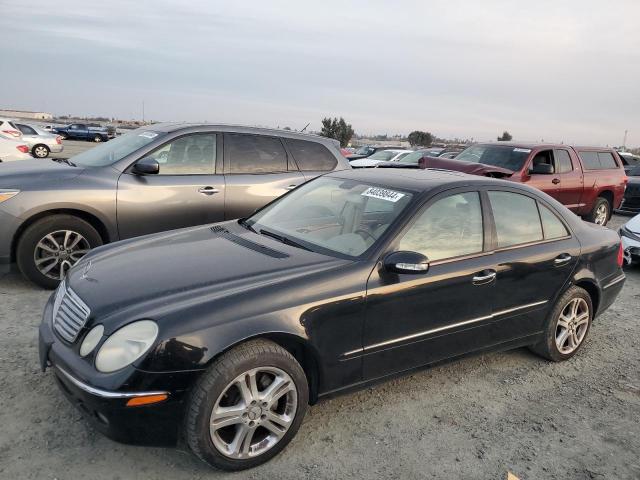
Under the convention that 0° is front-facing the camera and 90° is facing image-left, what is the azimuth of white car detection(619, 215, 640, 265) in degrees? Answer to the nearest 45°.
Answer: approximately 45°

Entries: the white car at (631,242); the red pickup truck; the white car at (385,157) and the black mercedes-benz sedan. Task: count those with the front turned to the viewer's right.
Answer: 0

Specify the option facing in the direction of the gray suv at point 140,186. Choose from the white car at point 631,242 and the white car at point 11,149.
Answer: the white car at point 631,242

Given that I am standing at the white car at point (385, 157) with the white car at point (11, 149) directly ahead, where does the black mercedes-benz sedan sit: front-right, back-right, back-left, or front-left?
front-left

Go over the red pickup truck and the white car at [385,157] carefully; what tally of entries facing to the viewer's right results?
0

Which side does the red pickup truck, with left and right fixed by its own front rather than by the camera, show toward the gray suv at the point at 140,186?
front

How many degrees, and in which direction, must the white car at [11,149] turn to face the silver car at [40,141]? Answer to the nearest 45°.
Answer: approximately 90° to its right

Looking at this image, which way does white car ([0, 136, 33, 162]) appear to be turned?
to the viewer's left

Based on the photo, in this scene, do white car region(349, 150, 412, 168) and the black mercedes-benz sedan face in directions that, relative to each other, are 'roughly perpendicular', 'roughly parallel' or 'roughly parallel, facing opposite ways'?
roughly parallel

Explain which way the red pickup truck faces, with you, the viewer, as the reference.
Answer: facing the viewer and to the left of the viewer

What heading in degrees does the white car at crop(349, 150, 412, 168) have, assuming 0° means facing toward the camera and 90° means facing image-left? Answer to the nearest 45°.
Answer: approximately 45°

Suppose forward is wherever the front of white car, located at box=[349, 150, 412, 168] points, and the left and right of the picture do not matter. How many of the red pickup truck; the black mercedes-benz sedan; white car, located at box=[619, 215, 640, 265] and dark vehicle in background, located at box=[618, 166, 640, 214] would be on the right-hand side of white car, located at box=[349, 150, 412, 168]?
0

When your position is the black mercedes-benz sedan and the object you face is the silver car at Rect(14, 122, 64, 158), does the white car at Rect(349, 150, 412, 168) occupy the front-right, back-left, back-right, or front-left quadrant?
front-right

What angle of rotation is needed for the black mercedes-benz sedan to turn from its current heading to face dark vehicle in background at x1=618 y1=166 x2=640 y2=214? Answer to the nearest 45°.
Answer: approximately 180°

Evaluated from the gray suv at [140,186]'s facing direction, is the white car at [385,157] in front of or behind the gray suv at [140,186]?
behind

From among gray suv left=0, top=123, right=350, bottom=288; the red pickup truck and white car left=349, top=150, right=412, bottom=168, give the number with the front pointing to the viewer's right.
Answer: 0

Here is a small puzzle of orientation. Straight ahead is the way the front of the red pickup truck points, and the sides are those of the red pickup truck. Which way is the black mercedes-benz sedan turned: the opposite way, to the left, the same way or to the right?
the same way

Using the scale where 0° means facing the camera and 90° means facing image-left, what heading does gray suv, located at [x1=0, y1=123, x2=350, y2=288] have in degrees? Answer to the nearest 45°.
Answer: approximately 45°
